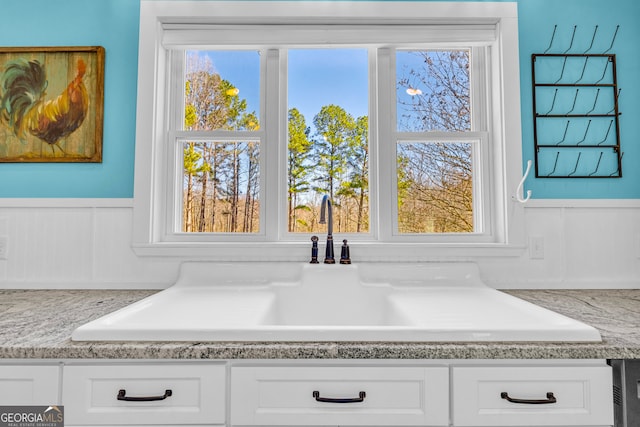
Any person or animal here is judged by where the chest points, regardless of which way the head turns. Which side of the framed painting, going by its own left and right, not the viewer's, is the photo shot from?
front

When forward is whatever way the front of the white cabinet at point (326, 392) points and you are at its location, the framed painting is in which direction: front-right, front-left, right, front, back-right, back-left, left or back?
back-right

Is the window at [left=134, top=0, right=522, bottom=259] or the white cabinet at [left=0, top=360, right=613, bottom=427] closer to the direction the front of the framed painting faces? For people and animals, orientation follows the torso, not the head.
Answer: the white cabinet

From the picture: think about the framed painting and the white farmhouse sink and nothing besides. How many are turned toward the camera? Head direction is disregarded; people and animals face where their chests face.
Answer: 2

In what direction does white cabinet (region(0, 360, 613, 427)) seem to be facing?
toward the camera

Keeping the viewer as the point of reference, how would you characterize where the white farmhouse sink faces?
facing the viewer

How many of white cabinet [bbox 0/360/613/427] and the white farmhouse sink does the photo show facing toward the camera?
2

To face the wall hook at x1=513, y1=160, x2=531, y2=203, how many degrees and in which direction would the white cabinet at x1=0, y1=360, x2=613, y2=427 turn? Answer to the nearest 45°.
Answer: approximately 135° to its left

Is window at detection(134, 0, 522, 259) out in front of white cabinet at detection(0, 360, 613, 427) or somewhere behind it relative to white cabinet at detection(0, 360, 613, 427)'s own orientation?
behind

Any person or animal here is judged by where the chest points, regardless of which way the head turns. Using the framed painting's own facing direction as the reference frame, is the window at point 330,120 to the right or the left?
on its left
